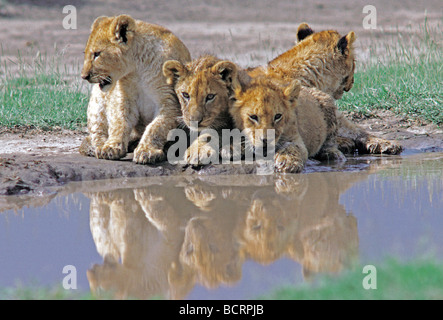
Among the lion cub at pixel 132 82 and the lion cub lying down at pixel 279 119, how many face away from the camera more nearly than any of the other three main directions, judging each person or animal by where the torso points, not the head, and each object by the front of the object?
0

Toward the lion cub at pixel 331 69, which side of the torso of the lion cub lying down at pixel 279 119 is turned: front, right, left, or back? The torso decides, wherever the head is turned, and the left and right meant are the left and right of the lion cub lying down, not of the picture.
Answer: back

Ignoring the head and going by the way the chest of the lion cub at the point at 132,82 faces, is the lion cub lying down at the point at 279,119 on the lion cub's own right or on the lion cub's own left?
on the lion cub's own left

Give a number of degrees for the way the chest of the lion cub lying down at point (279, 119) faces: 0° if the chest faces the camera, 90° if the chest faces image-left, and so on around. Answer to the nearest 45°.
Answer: approximately 45°

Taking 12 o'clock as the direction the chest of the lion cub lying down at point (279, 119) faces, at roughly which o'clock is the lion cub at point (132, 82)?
The lion cub is roughly at 2 o'clock from the lion cub lying down.

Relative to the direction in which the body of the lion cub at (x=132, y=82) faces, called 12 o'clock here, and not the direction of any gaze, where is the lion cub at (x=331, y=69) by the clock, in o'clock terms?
the lion cub at (x=331, y=69) is roughly at 7 o'clock from the lion cub at (x=132, y=82).

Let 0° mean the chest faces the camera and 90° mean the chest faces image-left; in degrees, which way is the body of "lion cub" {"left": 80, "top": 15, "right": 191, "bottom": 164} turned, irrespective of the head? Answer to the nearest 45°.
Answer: approximately 45°
